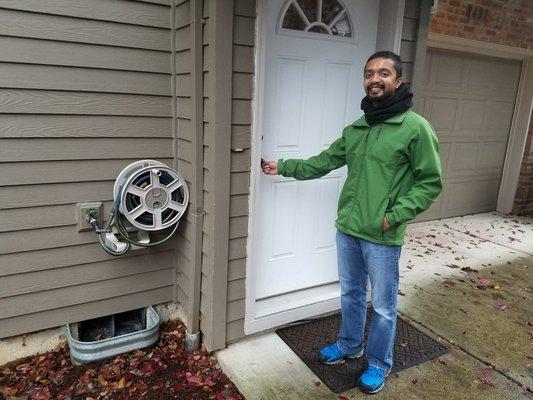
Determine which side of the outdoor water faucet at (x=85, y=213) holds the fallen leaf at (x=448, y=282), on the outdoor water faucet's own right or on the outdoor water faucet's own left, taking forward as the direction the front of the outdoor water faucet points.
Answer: on the outdoor water faucet's own left

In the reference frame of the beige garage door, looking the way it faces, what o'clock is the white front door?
The white front door is roughly at 2 o'clock from the beige garage door.

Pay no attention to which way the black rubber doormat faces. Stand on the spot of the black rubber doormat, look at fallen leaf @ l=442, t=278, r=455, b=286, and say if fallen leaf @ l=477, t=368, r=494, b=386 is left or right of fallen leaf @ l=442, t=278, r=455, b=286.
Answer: right

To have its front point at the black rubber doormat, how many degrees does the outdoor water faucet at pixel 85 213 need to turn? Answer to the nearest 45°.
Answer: approximately 90° to its left

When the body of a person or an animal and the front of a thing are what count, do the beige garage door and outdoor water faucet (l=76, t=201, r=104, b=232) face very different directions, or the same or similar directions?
same or similar directions

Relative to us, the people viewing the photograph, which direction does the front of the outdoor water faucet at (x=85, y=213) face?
facing the viewer

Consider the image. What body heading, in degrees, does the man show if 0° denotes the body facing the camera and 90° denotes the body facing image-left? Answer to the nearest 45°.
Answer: approximately 45°
